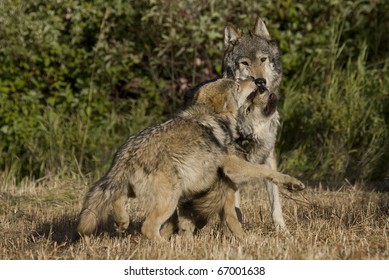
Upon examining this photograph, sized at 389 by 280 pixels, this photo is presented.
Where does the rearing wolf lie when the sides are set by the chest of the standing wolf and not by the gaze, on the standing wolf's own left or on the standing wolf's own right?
on the standing wolf's own right

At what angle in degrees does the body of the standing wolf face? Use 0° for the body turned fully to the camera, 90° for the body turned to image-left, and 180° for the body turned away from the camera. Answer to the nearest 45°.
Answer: approximately 315°
